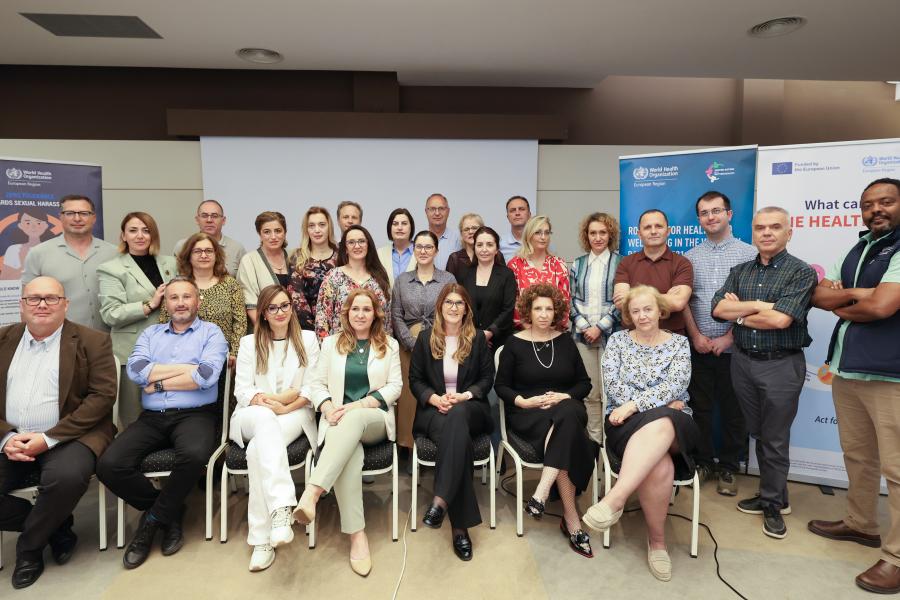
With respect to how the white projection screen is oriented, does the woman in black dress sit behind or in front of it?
in front

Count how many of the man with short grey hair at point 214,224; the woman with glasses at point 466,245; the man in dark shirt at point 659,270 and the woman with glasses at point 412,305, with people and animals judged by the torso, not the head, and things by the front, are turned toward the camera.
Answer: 4

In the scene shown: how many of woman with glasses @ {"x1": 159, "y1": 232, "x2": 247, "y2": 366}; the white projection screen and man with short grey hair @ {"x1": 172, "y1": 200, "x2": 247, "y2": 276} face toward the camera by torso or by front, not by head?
3

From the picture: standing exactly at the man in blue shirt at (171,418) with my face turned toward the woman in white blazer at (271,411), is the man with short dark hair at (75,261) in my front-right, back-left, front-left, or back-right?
back-left

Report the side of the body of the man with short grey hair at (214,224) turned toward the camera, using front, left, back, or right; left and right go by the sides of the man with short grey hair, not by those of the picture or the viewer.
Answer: front

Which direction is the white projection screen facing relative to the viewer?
toward the camera

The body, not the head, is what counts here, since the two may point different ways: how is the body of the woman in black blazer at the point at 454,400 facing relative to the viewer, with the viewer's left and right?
facing the viewer

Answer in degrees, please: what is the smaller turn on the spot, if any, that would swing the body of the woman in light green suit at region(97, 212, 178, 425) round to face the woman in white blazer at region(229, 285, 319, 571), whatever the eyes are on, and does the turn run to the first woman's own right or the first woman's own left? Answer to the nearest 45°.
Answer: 0° — they already face them

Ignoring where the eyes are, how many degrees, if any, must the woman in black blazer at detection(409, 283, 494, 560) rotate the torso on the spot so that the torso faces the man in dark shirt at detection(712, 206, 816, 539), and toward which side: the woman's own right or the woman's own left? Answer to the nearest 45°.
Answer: approximately 90° to the woman's own left

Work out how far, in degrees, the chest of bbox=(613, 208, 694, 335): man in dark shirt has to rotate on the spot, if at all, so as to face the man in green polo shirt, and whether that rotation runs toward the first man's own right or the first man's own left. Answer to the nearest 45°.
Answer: approximately 45° to the first man's own left

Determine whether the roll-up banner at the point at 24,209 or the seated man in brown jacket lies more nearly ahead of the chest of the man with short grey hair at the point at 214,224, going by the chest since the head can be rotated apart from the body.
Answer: the seated man in brown jacket

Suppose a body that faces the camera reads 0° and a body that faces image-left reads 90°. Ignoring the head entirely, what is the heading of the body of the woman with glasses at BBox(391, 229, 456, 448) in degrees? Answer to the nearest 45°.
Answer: approximately 0°

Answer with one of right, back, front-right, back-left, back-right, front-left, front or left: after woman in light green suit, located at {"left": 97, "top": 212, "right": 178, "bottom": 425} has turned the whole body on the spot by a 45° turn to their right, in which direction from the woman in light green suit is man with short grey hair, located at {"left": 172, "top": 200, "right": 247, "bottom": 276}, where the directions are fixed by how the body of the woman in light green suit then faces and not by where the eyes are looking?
back-left
